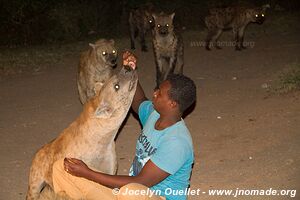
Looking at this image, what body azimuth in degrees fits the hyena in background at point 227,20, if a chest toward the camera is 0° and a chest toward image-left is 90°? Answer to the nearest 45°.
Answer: approximately 270°

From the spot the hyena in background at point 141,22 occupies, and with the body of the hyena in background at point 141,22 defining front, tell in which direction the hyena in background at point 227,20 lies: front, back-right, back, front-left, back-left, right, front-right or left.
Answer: front-left

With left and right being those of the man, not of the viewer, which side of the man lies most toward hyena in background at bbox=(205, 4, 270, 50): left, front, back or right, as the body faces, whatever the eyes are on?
right

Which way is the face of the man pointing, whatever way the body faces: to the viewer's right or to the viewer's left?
to the viewer's left

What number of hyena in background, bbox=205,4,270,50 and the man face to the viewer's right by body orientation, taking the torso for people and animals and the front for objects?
1

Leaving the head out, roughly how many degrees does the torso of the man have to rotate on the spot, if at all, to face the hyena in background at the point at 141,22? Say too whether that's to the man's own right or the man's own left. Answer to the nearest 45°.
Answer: approximately 90° to the man's own right

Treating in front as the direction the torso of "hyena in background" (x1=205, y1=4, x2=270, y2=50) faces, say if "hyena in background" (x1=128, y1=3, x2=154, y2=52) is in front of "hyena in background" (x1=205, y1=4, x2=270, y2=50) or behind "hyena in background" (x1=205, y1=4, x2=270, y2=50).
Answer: behind

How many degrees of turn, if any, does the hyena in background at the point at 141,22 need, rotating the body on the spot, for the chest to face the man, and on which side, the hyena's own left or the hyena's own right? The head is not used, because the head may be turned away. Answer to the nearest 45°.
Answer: approximately 45° to the hyena's own right

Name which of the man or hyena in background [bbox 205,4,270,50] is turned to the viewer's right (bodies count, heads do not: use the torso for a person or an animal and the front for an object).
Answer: the hyena in background

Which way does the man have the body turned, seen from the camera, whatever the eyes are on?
to the viewer's left

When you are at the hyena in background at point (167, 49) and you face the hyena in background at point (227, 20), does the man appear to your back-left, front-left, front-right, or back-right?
back-right

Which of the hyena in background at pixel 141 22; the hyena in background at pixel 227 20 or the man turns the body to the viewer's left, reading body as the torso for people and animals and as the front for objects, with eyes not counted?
the man

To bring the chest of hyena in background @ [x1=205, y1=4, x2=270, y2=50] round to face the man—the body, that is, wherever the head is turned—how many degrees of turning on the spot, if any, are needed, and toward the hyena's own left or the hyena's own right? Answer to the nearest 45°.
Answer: approximately 90° to the hyena's own right
